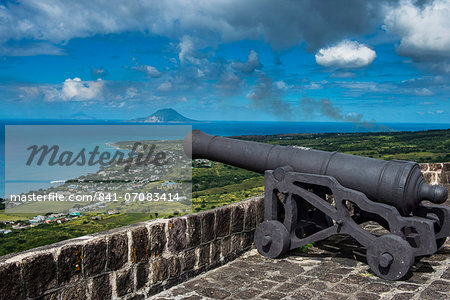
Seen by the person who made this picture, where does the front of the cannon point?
facing away from the viewer and to the left of the viewer

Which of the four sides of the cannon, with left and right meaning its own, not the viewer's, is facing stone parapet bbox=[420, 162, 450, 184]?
right
